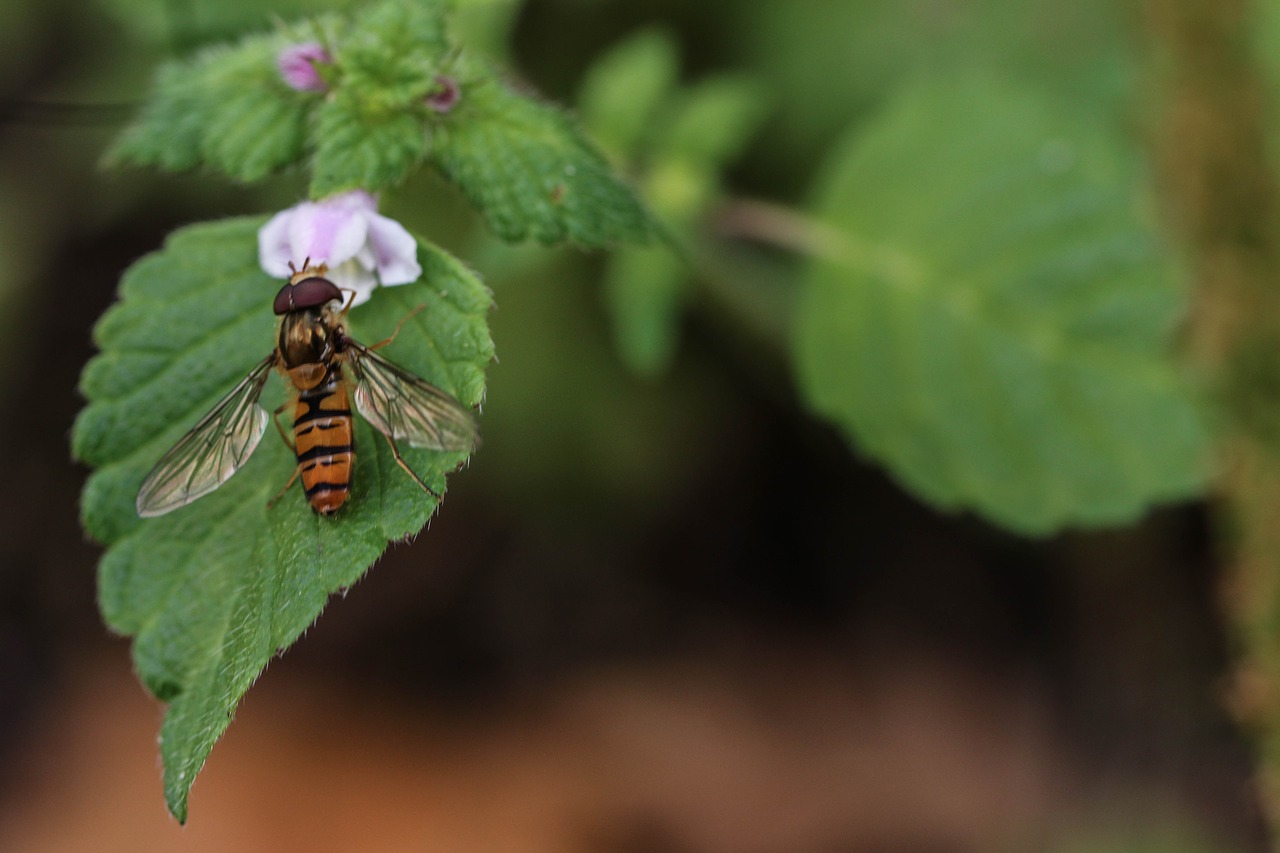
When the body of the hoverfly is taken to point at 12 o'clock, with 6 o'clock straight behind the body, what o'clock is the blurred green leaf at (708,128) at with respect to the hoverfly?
The blurred green leaf is roughly at 1 o'clock from the hoverfly.

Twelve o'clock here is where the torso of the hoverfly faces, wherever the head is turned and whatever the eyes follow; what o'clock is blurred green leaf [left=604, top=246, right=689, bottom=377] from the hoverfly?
The blurred green leaf is roughly at 1 o'clock from the hoverfly.

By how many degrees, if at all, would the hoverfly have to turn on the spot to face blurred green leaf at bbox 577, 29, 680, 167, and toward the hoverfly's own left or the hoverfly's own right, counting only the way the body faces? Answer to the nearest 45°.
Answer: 0° — it already faces it

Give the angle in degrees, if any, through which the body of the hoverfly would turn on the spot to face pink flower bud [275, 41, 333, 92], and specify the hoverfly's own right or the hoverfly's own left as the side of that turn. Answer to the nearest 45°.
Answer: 0° — it already faces it

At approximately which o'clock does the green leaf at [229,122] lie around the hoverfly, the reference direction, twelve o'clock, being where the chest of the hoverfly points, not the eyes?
The green leaf is roughly at 11 o'clock from the hoverfly.

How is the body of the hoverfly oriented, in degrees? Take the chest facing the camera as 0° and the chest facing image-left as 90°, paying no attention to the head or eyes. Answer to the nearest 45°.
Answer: approximately 180°
